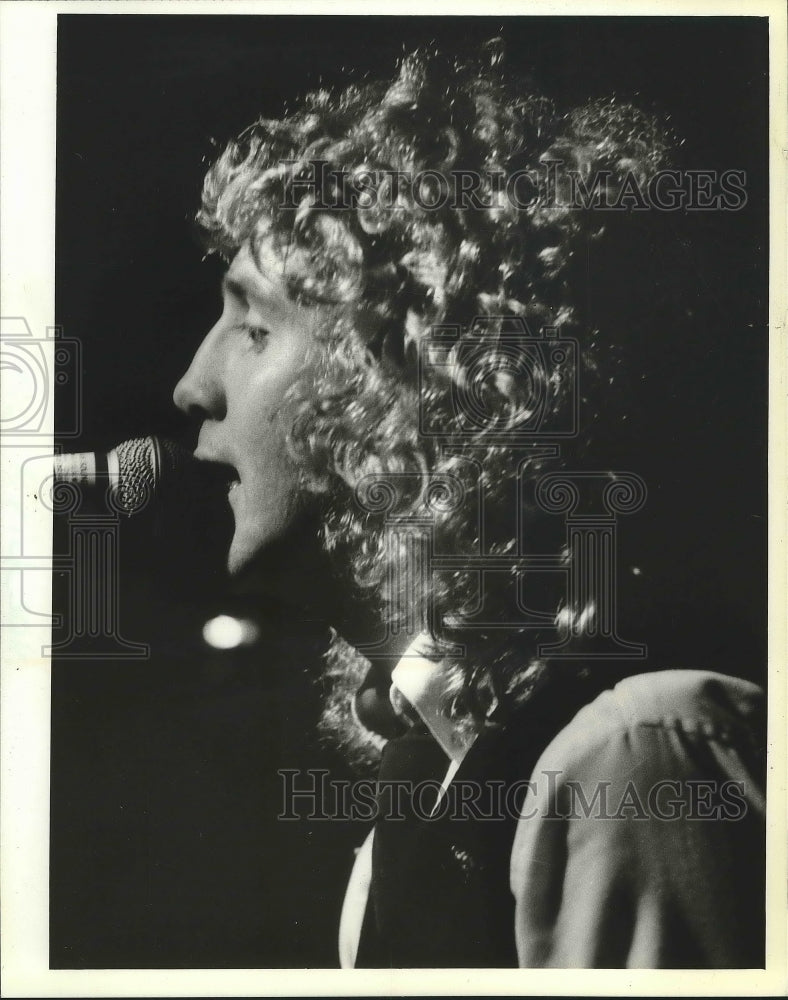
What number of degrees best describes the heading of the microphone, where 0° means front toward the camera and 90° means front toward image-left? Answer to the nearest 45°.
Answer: approximately 270°

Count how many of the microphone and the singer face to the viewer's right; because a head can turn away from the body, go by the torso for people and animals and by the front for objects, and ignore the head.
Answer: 1

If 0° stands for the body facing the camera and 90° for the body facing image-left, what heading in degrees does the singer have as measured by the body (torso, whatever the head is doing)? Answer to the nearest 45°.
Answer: approximately 90°

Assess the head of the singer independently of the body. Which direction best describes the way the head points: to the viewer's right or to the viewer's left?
to the viewer's left

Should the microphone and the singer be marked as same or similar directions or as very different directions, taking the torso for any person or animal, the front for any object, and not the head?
very different directions
